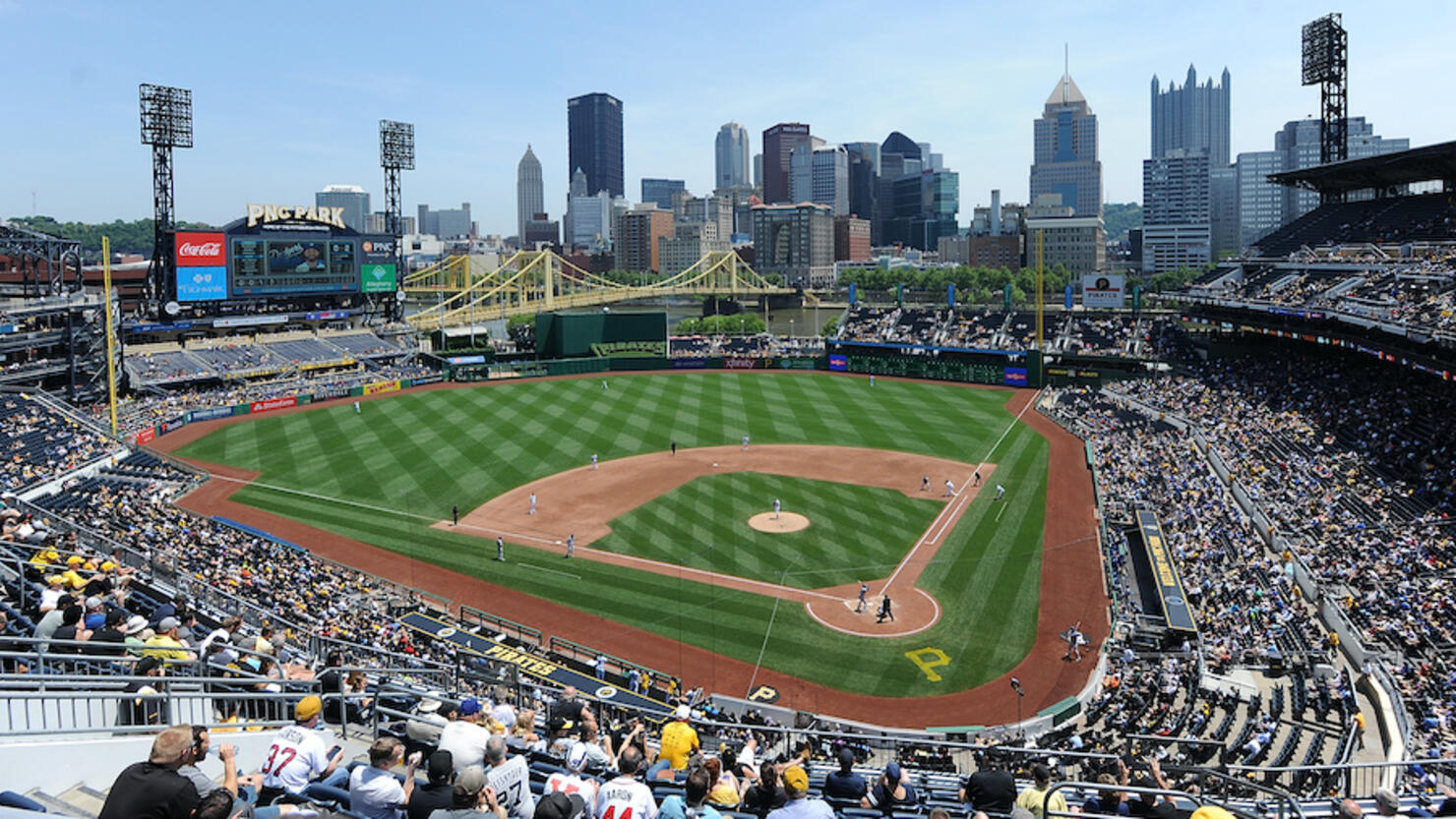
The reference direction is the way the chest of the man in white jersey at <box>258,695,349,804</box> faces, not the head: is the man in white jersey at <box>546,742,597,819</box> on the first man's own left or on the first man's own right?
on the first man's own right

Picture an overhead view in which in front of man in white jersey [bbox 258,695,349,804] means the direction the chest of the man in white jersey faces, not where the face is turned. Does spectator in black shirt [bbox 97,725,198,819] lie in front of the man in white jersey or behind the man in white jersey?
behind

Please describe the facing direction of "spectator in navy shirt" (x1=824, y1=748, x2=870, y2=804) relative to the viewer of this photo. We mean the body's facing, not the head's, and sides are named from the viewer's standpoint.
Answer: facing away from the viewer

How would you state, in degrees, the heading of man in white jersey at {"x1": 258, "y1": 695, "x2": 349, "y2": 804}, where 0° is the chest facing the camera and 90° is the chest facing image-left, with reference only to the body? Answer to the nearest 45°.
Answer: approximately 225°

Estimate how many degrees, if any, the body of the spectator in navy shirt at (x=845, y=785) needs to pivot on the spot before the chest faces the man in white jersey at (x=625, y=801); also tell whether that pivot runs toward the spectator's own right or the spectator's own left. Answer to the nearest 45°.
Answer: approximately 135° to the spectator's own left

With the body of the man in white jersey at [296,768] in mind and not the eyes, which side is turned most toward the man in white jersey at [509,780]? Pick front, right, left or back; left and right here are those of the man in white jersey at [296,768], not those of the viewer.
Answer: right

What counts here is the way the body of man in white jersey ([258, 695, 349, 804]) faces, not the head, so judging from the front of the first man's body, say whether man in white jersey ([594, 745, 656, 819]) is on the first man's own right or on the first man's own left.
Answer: on the first man's own right

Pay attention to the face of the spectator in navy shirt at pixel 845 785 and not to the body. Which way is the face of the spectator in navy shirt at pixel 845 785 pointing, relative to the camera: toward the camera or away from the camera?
away from the camera

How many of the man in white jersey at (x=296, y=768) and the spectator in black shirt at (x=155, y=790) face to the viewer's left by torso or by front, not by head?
0

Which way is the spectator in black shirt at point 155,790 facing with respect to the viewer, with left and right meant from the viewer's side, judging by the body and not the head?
facing away from the viewer and to the right of the viewer

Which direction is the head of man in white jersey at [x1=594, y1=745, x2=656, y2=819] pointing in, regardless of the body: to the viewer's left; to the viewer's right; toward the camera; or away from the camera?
away from the camera
